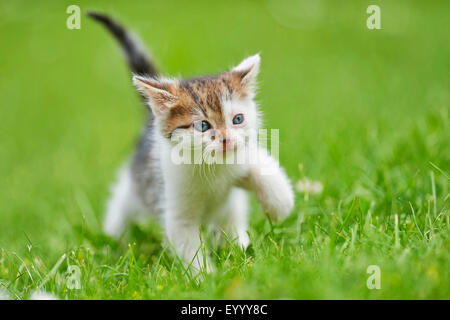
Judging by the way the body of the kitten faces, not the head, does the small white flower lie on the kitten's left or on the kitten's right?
on the kitten's left

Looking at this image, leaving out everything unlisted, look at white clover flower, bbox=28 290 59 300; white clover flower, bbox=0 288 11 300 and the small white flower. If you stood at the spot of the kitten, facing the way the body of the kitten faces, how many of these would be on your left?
1

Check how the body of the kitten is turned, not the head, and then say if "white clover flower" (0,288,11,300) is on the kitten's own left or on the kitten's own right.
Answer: on the kitten's own right

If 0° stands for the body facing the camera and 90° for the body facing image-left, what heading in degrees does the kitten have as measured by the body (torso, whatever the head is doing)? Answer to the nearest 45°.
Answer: approximately 315°

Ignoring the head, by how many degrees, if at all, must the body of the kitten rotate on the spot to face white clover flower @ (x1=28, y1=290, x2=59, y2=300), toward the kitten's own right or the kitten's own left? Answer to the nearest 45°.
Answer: approximately 90° to the kitten's own right
